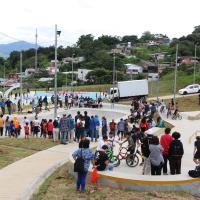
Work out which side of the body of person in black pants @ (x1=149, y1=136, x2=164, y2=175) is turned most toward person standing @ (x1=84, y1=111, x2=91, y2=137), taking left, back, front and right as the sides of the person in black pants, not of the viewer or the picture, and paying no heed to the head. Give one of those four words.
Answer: front

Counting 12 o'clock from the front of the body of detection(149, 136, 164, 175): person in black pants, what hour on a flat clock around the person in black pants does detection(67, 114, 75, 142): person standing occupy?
The person standing is roughly at 11 o'clock from the person in black pants.

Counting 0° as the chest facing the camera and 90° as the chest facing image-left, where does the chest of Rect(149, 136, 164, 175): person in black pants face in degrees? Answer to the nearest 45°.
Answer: approximately 180°

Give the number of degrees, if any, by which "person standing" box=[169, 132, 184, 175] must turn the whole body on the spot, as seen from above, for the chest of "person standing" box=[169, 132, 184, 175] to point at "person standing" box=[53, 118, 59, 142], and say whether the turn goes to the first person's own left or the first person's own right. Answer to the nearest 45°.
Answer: approximately 45° to the first person's own left

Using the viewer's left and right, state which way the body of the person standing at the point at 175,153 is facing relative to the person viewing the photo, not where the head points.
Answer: facing away from the viewer
